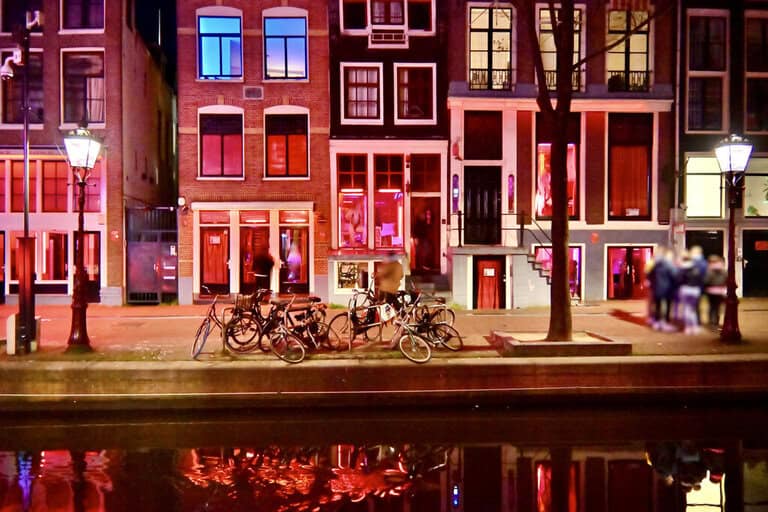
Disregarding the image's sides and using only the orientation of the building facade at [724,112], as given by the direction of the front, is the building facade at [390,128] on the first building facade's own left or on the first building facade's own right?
on the first building facade's own right

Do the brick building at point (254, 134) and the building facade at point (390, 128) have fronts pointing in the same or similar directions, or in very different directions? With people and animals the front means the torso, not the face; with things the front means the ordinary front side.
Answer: same or similar directions

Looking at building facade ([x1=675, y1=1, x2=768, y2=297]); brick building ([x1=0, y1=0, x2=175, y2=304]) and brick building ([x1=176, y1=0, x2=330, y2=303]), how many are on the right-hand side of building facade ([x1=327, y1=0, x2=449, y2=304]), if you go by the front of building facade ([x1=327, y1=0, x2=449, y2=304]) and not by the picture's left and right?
2

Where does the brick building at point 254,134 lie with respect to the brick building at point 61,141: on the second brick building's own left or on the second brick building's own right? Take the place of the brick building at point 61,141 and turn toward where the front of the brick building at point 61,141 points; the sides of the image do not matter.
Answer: on the second brick building's own left

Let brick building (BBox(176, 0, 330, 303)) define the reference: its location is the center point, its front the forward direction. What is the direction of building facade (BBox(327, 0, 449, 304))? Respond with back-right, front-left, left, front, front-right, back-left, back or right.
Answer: left

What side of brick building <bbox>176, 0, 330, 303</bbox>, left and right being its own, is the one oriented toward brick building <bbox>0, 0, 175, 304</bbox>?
right

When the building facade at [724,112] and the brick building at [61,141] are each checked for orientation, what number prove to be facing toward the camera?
2

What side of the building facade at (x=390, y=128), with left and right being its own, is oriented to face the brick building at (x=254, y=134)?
right

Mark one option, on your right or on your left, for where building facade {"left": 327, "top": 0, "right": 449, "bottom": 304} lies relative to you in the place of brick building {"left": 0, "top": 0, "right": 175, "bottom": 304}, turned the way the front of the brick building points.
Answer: on your left

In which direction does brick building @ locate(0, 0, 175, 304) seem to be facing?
toward the camera

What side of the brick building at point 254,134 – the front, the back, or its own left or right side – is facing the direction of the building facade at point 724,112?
left

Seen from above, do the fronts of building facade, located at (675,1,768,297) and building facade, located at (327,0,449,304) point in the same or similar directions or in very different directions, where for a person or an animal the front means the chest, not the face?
same or similar directions

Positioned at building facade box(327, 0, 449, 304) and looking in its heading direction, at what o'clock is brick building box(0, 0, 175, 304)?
The brick building is roughly at 3 o'clock from the building facade.

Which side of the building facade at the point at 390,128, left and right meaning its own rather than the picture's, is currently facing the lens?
front
